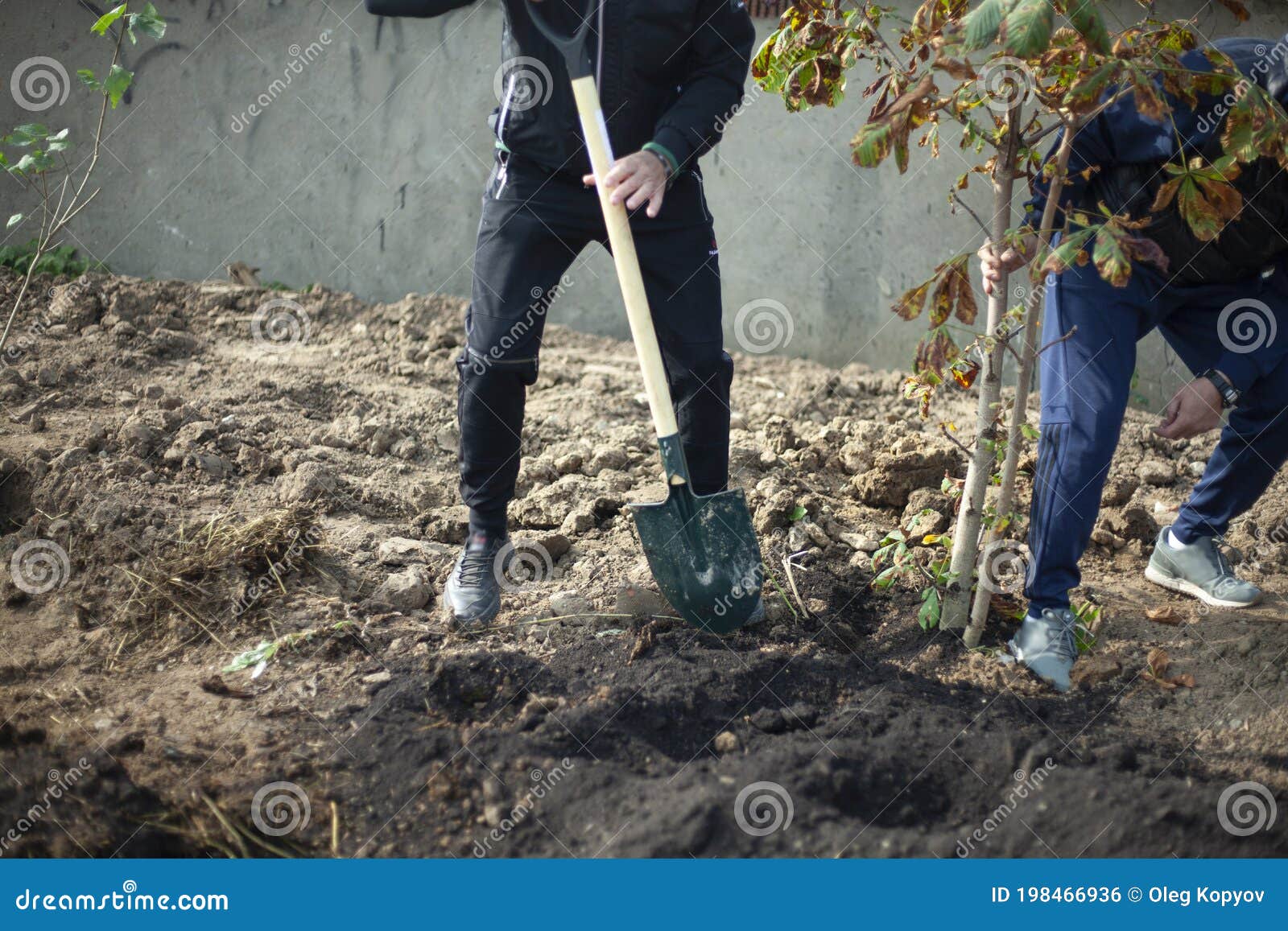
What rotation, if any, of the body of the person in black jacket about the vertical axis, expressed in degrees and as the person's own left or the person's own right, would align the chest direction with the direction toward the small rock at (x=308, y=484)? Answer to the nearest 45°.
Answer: approximately 135° to the person's own right

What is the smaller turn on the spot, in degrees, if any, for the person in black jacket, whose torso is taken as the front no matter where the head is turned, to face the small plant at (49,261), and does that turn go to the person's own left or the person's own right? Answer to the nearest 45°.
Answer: approximately 135° to the person's own right

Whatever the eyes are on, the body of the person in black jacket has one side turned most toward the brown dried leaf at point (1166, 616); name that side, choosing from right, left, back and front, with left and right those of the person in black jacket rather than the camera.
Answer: left

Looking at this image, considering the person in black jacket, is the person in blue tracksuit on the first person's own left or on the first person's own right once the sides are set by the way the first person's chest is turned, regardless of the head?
on the first person's own left

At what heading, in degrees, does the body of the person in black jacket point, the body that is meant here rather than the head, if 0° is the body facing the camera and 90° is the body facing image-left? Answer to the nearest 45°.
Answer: approximately 0°
